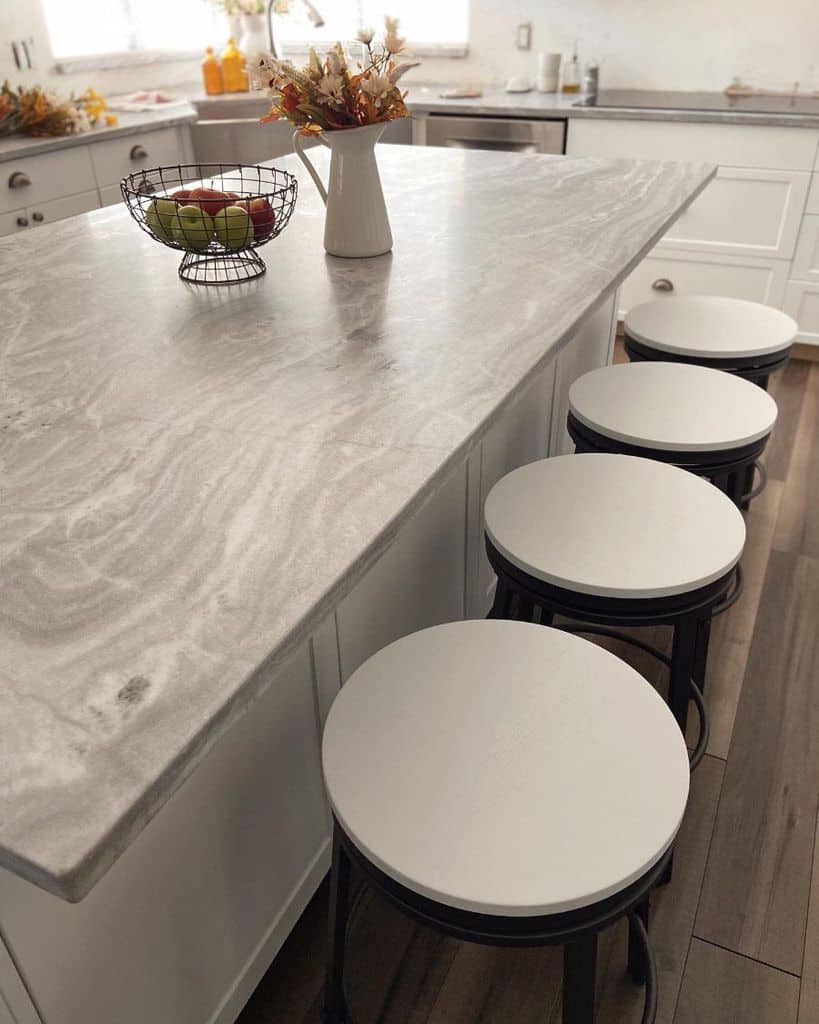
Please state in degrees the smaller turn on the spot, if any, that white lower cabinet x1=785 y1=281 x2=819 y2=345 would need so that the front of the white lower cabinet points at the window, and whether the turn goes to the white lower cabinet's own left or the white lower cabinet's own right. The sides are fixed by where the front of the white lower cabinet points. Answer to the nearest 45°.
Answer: approximately 90° to the white lower cabinet's own right

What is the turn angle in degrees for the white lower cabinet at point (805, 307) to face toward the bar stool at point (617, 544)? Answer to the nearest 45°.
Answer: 0° — it already faces it

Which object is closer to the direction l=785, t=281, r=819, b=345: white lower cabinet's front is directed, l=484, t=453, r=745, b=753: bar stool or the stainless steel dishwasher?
the bar stool

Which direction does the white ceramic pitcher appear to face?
to the viewer's right

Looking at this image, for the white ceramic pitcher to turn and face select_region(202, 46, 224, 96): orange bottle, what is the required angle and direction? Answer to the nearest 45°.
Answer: approximately 90° to its left

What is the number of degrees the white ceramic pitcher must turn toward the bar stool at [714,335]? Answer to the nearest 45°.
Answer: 0° — it already faces it

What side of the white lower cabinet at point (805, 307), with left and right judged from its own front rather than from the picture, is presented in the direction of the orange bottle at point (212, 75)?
right

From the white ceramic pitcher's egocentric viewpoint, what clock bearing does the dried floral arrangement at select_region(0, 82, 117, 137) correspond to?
The dried floral arrangement is roughly at 8 o'clock from the white ceramic pitcher.
